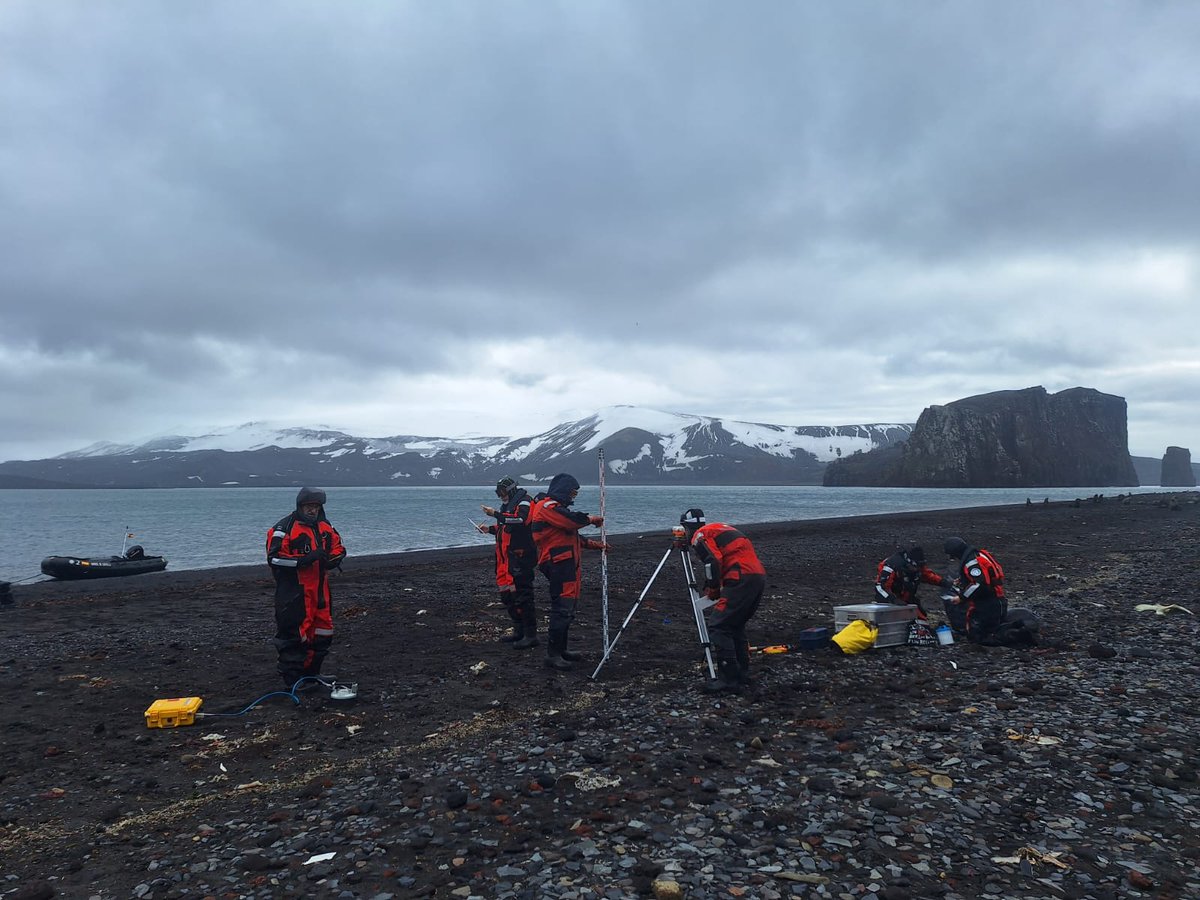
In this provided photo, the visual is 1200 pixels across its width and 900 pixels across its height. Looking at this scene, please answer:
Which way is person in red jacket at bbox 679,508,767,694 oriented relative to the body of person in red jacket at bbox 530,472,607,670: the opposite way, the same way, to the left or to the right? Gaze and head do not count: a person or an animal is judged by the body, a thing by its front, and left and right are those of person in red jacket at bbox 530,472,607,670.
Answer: the opposite way

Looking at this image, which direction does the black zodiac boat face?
to the viewer's left

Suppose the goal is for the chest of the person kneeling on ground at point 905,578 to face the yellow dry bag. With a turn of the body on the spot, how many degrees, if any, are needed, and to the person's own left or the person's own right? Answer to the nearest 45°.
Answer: approximately 90° to the person's own right

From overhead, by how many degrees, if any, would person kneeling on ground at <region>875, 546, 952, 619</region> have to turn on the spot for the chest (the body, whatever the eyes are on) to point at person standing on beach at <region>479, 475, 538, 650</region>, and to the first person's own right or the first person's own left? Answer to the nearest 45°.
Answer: approximately 135° to the first person's own right

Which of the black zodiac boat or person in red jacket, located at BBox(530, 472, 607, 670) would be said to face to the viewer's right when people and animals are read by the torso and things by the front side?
the person in red jacket

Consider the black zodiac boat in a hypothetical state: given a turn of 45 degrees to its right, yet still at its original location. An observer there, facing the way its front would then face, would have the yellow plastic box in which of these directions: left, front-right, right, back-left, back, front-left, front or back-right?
back-left

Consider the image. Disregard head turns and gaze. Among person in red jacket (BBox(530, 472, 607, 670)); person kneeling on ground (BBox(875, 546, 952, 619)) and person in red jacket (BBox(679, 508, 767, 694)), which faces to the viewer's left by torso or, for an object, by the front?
person in red jacket (BBox(679, 508, 767, 694))

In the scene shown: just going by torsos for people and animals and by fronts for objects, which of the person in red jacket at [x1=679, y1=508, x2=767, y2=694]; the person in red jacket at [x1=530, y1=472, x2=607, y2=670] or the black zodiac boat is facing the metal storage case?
the person in red jacket at [x1=530, y1=472, x2=607, y2=670]

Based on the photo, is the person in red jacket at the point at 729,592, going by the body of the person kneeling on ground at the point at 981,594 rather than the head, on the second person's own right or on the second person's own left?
on the second person's own left

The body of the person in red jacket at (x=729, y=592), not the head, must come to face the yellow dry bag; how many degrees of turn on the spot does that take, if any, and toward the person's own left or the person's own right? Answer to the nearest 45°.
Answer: approximately 135° to the person's own right

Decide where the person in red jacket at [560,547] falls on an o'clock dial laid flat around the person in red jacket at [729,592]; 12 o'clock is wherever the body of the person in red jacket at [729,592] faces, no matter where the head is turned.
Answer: the person in red jacket at [560,547] is roughly at 1 o'clock from the person in red jacket at [729,592].

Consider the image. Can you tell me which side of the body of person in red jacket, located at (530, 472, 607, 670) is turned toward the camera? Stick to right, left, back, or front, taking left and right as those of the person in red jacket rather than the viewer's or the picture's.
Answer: right

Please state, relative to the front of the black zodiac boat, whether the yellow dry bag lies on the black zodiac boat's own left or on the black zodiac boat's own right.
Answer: on the black zodiac boat's own left

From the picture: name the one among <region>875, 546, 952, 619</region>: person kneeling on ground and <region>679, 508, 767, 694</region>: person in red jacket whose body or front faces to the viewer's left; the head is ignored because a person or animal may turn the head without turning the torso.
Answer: the person in red jacket

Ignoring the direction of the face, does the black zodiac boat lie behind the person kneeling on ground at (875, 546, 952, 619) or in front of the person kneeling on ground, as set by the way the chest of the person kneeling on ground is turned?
behind

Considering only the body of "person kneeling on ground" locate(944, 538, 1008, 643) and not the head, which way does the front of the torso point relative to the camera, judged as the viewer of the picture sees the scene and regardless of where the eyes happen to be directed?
to the viewer's left

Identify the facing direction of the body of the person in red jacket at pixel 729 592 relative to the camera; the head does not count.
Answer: to the viewer's left
